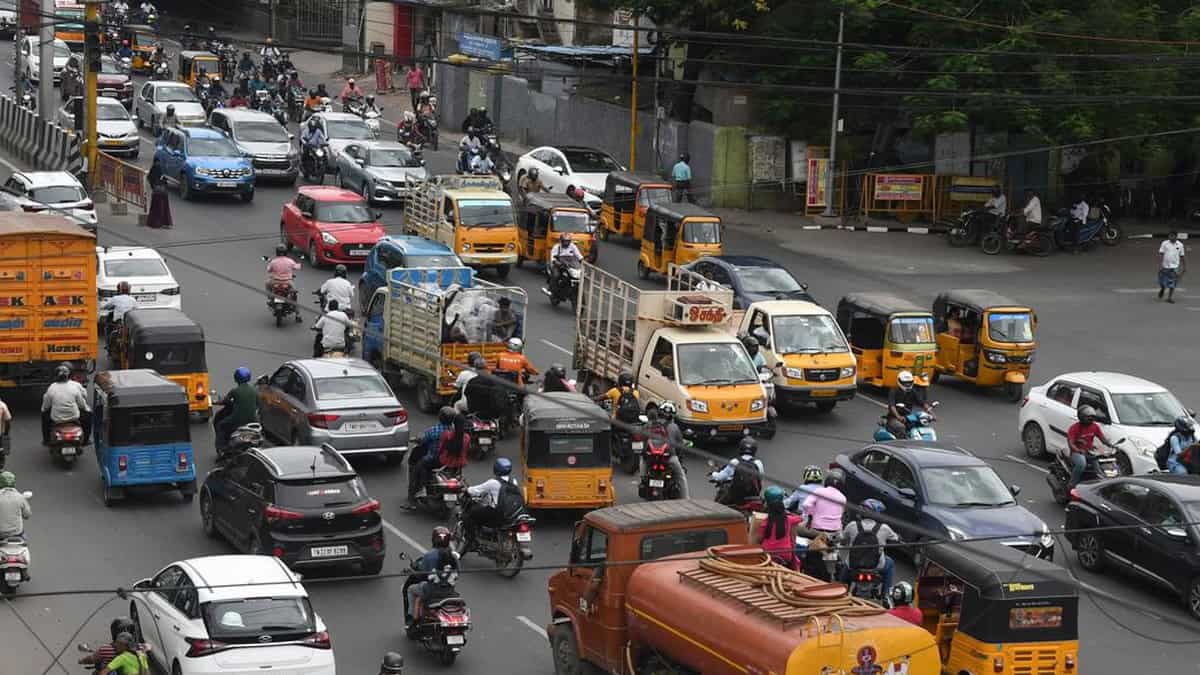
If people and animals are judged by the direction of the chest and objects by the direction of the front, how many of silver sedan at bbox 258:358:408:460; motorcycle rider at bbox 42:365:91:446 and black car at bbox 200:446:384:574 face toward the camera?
0

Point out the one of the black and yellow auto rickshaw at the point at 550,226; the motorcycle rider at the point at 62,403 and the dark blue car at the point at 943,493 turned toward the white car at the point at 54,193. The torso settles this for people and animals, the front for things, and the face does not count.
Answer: the motorcycle rider

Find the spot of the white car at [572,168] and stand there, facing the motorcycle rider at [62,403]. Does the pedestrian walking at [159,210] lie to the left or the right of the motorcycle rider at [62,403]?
right

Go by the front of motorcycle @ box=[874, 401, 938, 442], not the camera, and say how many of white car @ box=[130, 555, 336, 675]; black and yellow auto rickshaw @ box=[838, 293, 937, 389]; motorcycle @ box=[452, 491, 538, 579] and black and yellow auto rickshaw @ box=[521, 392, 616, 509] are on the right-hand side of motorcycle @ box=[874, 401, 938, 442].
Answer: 3

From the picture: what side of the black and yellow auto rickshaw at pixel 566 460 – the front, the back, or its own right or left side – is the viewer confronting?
back

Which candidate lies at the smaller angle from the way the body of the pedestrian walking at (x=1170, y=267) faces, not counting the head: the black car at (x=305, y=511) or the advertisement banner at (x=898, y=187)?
the black car

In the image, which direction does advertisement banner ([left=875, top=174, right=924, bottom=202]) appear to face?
toward the camera

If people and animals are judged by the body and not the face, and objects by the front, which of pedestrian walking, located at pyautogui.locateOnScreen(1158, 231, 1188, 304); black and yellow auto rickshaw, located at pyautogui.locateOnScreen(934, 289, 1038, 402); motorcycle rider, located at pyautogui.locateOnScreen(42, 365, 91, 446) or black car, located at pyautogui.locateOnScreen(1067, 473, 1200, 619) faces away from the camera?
the motorcycle rider

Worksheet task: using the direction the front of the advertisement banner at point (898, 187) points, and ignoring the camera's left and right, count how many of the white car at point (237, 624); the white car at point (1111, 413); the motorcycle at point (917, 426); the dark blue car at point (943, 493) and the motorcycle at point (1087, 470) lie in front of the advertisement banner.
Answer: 5

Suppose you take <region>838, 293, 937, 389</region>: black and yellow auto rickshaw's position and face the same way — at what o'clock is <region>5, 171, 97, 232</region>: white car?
The white car is roughly at 5 o'clock from the black and yellow auto rickshaw.

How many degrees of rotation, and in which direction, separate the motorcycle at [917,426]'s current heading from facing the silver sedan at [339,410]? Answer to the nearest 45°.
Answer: approximately 135° to its right

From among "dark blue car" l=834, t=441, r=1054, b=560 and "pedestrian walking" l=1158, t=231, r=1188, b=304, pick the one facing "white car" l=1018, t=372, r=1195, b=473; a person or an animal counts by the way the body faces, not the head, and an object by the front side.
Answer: the pedestrian walking

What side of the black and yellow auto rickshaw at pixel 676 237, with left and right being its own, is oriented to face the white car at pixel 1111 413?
front

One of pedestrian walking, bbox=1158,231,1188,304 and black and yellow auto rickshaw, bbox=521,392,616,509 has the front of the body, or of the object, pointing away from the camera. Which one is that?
the black and yellow auto rickshaw

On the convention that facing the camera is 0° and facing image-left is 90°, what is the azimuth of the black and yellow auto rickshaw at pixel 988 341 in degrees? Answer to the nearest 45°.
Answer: approximately 315°

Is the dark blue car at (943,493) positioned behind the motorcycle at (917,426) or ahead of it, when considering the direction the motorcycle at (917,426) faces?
ahead

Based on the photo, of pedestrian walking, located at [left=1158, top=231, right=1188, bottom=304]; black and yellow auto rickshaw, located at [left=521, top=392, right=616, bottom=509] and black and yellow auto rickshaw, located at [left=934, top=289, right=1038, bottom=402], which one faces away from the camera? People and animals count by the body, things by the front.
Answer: black and yellow auto rickshaw, located at [left=521, top=392, right=616, bottom=509]
